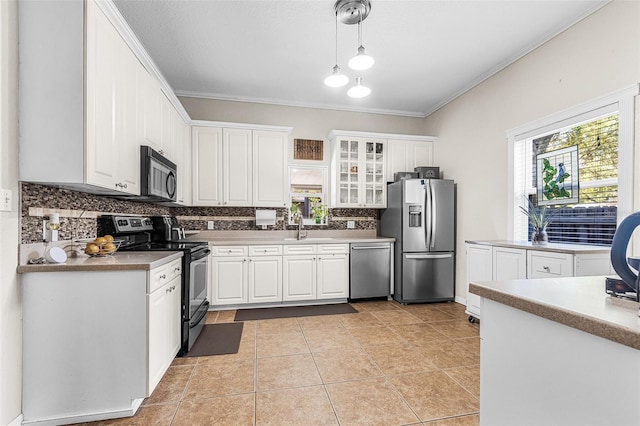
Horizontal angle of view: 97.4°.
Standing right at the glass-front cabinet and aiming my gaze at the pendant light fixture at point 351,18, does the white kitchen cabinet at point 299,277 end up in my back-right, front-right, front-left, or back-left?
front-right

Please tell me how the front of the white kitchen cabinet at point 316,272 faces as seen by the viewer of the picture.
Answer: facing the viewer

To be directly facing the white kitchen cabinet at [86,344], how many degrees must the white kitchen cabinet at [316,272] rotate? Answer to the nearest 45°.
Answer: approximately 45° to its right

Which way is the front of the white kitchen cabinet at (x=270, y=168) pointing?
toward the camera

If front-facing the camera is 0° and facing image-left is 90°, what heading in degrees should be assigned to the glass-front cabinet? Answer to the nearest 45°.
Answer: approximately 0°

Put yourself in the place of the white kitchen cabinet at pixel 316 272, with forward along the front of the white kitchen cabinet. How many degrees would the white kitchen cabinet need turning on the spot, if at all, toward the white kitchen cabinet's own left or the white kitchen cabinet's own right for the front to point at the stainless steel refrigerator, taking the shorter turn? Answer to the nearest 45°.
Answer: approximately 90° to the white kitchen cabinet's own left

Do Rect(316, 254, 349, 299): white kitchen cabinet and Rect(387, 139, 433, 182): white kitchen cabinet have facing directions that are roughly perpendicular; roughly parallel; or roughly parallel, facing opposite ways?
roughly parallel

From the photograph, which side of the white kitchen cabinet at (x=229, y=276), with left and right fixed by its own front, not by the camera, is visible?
front

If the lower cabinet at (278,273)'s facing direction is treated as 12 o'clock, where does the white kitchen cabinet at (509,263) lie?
The white kitchen cabinet is roughly at 10 o'clock from the lower cabinet.

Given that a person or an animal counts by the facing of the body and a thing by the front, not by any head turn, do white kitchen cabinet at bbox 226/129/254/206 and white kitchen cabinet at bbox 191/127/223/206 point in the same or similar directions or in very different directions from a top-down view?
same or similar directions

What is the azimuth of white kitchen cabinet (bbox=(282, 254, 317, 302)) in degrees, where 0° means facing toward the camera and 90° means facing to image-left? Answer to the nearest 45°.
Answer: approximately 0°

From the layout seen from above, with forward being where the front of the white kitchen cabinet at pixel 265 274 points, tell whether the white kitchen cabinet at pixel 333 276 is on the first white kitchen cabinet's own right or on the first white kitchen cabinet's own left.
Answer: on the first white kitchen cabinet's own left
